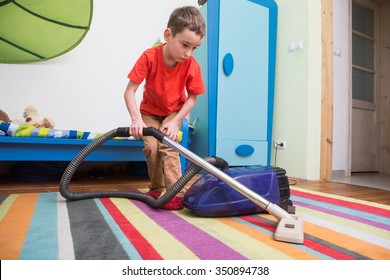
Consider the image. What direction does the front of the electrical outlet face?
toward the camera

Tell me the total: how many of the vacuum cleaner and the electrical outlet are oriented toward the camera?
1

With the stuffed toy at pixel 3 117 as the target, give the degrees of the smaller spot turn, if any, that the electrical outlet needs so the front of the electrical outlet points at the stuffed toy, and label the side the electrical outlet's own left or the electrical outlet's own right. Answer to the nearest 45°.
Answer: approximately 45° to the electrical outlet's own right

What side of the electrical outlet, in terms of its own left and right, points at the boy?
front

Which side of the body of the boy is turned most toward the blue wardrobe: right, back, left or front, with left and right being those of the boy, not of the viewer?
left

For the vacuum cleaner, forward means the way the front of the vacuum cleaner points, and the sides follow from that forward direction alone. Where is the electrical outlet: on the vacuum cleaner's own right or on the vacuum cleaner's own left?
on the vacuum cleaner's own right

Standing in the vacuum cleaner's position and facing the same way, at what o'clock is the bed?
The bed is roughly at 1 o'clock from the vacuum cleaner.

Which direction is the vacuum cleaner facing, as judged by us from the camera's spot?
facing to the left of the viewer

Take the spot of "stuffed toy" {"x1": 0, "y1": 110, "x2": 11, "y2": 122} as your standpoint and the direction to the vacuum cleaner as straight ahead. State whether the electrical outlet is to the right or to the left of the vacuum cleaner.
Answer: left

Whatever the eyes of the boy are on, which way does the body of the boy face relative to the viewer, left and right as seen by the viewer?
facing the viewer and to the right of the viewer

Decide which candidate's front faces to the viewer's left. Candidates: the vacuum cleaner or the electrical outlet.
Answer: the vacuum cleaner

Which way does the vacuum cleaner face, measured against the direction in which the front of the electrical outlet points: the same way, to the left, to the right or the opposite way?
to the right
